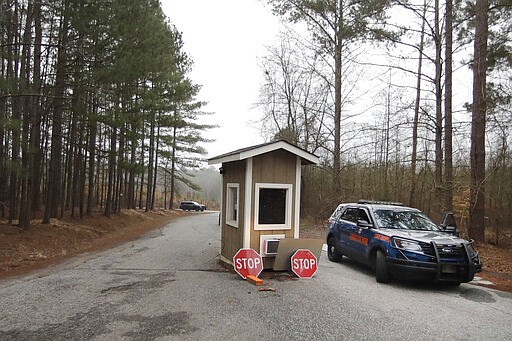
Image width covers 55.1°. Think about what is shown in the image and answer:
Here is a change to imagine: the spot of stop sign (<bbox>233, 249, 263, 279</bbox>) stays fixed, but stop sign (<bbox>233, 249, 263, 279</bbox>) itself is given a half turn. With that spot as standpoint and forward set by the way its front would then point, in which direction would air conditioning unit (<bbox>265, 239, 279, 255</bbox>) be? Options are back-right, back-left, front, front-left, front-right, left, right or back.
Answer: front-right

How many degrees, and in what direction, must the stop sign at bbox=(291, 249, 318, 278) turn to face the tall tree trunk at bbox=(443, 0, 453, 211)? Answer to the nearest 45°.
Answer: approximately 135° to its left

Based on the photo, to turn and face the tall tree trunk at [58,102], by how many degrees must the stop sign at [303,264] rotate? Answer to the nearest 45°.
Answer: approximately 135° to its right

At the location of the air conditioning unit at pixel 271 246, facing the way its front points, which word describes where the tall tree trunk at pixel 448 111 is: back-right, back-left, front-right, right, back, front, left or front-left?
back-left

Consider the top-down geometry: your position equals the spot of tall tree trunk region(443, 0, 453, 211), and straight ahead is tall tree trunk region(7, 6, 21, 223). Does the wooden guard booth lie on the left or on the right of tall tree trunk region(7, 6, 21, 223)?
left

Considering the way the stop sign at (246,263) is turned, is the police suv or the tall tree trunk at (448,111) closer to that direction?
the police suv

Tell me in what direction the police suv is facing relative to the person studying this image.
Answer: facing the viewer and to the right of the viewer

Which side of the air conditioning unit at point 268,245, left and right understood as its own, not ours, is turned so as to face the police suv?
left
